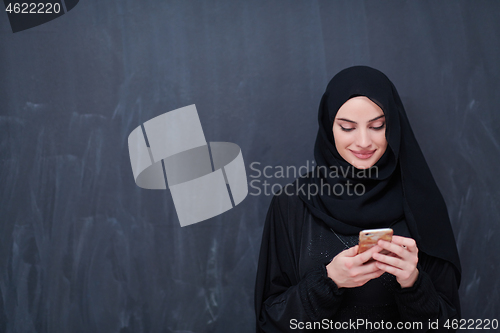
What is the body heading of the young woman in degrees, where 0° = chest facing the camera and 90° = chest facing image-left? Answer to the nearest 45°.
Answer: approximately 0°
